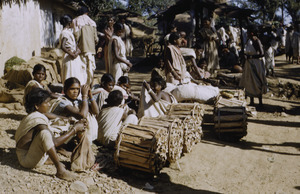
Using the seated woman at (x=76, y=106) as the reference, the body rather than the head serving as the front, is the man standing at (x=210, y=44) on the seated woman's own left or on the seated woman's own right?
on the seated woman's own left

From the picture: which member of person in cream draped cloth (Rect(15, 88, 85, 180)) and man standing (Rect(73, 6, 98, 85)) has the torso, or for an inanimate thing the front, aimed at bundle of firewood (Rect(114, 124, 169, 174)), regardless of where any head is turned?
the person in cream draped cloth

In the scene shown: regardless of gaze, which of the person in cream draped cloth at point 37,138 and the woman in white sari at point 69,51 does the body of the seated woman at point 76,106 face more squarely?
the person in cream draped cloth

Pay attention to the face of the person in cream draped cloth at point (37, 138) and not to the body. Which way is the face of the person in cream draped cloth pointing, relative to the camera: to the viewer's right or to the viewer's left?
to the viewer's right

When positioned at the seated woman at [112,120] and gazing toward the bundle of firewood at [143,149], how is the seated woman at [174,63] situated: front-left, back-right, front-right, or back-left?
back-left

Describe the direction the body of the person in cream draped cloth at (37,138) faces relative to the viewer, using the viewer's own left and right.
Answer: facing to the right of the viewer

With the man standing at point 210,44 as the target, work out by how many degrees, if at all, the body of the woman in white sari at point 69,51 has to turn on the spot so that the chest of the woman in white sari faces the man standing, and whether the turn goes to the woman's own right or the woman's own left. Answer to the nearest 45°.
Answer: approximately 45° to the woman's own left

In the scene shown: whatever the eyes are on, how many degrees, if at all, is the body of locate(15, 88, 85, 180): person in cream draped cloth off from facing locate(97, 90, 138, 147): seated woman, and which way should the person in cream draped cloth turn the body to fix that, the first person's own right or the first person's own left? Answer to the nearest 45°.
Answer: approximately 45° to the first person's own left

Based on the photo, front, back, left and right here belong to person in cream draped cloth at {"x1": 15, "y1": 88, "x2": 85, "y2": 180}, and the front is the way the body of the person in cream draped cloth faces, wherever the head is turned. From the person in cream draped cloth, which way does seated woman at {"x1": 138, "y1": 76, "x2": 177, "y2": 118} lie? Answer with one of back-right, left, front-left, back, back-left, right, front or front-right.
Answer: front-left

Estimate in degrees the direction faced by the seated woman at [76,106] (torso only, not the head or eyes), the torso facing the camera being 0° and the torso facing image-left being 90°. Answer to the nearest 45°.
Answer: approximately 315°
